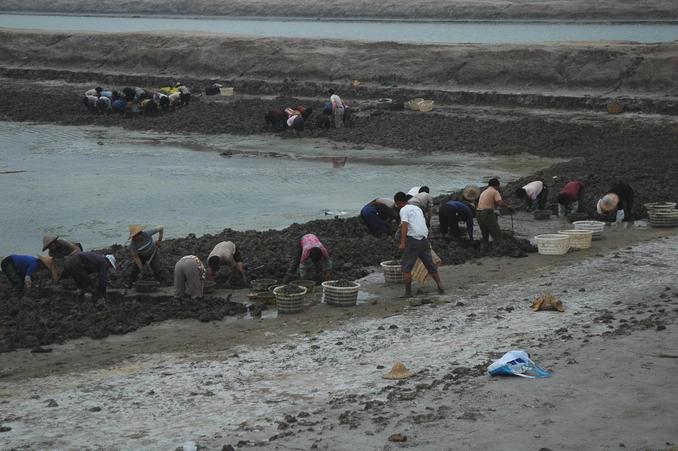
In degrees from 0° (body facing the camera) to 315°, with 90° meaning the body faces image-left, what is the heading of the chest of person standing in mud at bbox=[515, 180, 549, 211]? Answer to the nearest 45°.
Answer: approximately 90°

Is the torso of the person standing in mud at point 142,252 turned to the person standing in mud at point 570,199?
no

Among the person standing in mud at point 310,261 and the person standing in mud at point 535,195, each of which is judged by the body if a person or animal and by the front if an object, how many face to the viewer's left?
1

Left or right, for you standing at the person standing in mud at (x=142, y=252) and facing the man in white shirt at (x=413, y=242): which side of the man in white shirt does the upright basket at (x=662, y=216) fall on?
left

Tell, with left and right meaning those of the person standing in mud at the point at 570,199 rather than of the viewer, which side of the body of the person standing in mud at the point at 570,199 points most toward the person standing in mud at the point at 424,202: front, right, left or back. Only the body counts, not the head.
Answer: front

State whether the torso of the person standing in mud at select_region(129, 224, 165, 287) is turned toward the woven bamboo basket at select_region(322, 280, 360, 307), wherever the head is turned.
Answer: no

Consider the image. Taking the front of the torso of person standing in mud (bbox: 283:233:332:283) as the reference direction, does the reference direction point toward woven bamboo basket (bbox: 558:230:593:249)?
no

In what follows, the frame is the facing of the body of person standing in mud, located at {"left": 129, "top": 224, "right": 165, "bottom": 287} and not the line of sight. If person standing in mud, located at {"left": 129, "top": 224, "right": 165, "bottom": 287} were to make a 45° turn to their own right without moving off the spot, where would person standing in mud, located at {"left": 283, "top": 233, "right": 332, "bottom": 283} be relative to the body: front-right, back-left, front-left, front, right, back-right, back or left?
back

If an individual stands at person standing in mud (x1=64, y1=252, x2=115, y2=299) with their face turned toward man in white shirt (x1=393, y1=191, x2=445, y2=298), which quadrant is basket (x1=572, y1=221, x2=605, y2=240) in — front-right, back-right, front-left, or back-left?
front-left

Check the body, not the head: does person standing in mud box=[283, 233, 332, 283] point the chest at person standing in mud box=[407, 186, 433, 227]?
no

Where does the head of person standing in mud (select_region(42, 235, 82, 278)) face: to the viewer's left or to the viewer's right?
to the viewer's left
